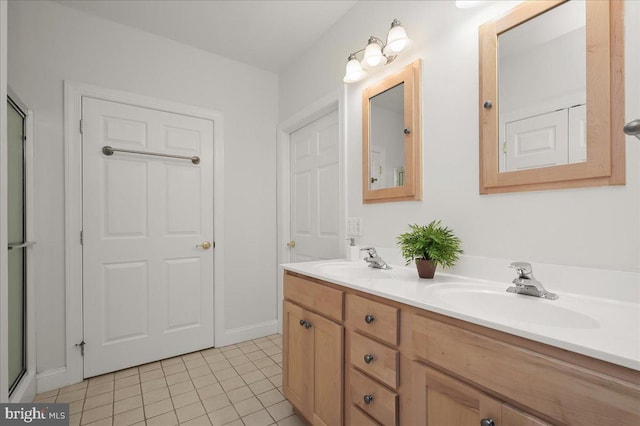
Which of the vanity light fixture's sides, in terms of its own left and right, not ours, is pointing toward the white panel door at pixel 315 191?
right

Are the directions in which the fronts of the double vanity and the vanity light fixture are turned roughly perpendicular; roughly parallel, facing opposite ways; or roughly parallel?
roughly parallel

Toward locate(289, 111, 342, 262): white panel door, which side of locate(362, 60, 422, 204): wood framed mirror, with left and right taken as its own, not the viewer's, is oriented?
right

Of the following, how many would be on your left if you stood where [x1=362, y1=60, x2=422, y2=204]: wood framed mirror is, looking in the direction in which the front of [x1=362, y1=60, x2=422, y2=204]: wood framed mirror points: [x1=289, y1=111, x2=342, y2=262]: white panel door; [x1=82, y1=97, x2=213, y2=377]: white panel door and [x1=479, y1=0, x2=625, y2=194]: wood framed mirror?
1

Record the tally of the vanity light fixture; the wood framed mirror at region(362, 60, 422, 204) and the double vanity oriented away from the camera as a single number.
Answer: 0

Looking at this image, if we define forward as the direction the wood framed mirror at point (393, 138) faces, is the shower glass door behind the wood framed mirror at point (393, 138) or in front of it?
in front

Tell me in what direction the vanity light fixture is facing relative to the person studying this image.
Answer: facing the viewer and to the left of the viewer

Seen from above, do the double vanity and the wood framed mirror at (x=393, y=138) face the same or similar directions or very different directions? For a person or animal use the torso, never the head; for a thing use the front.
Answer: same or similar directions

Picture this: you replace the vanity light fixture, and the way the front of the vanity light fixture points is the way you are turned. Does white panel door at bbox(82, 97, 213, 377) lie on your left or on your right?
on your right

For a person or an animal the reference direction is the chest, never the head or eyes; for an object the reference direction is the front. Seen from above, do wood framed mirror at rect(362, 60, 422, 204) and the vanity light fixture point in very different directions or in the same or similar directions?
same or similar directions
